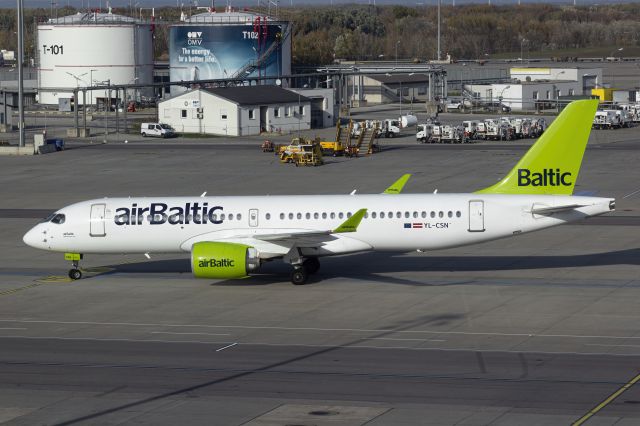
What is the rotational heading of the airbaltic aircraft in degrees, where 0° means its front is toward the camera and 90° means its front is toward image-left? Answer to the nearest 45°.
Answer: approximately 90°
